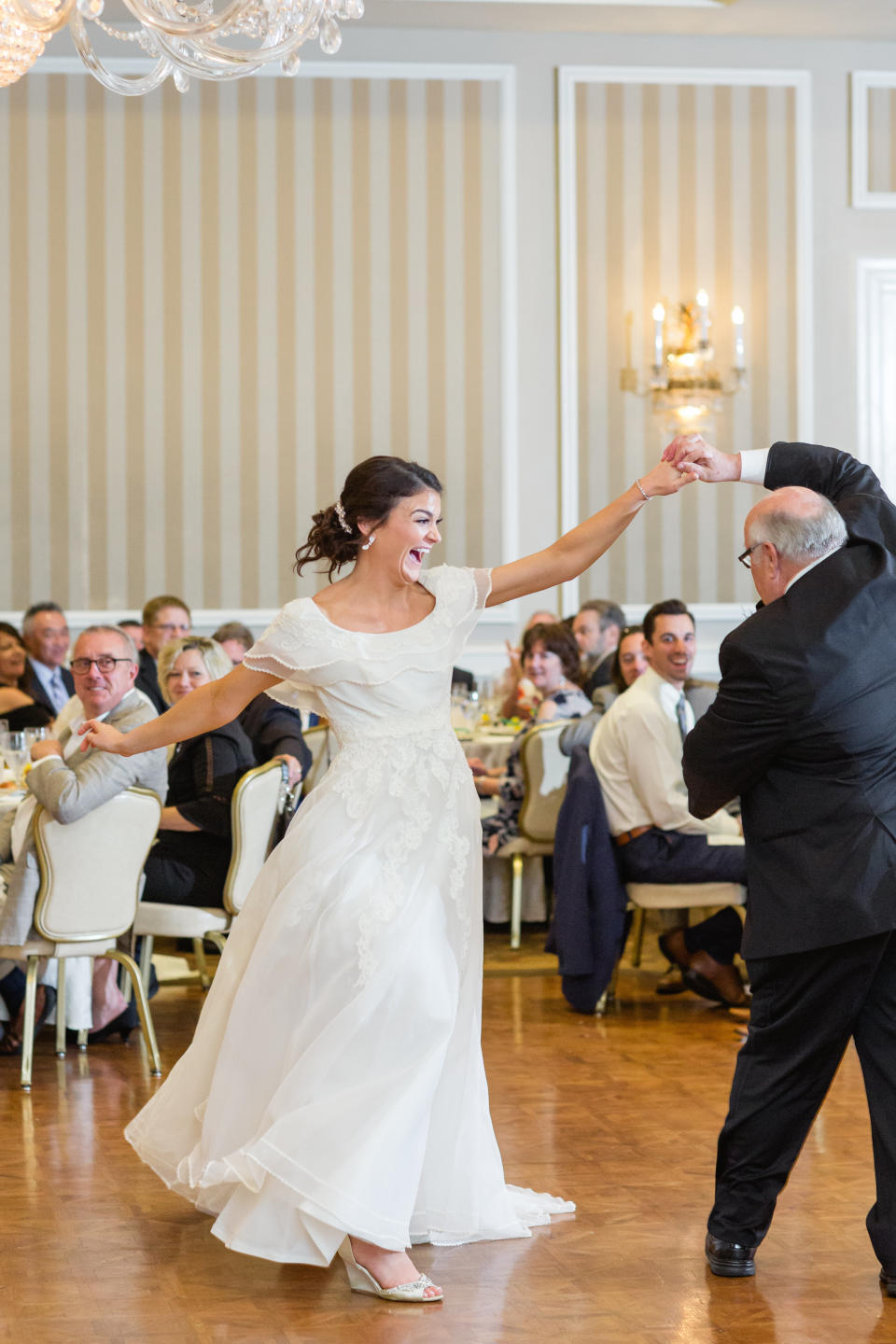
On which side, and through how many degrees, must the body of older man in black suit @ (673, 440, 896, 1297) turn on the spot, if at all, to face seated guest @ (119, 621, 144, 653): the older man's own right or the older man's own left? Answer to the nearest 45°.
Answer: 0° — they already face them

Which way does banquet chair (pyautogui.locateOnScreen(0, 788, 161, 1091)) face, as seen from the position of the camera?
facing away from the viewer and to the left of the viewer

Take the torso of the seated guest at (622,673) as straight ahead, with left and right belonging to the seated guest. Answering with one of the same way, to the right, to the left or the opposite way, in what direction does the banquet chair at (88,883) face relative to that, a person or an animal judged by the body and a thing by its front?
the opposite way

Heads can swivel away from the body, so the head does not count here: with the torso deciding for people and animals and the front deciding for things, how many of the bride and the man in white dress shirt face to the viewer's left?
0

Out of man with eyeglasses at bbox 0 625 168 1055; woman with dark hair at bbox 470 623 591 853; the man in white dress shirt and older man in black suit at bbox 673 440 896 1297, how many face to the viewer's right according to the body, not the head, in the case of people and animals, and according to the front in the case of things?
1

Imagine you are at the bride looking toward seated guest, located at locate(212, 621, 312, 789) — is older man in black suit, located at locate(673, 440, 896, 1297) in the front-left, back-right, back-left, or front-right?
back-right

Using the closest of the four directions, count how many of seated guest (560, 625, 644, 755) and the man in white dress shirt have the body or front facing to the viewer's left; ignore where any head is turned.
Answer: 0

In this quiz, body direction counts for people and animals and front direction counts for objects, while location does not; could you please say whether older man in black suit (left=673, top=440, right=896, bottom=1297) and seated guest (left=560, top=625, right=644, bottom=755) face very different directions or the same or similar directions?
very different directions
